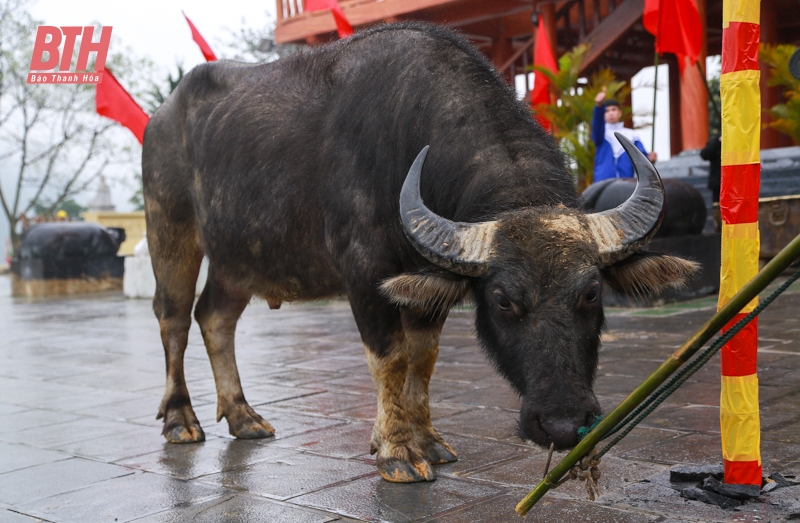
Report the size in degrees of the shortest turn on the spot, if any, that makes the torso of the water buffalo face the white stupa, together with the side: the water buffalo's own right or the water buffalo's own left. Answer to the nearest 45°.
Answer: approximately 135° to the water buffalo's own left

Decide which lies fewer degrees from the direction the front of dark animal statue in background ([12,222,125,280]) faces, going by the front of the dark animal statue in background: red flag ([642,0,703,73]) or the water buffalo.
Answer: the red flag

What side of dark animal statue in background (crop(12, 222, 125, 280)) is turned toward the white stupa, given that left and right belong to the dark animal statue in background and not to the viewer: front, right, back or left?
left

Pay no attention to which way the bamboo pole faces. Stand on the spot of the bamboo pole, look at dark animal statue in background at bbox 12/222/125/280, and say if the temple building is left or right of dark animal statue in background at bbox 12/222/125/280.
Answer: right

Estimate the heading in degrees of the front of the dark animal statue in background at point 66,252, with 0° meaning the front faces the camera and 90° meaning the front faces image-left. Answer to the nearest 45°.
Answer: approximately 270°

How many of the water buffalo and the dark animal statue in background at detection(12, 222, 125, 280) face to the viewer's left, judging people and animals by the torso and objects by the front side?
0

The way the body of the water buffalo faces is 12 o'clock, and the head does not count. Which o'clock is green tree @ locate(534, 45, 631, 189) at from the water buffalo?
The green tree is roughly at 8 o'clock from the water buffalo.

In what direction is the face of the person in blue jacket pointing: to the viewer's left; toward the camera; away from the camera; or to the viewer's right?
toward the camera

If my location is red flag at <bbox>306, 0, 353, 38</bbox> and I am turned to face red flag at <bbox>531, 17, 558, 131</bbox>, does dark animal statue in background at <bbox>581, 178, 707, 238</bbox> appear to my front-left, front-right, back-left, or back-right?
front-right

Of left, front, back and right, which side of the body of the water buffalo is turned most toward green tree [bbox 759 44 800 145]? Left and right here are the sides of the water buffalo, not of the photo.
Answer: left

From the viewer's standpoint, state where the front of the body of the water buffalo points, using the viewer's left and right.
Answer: facing the viewer and to the right of the viewer

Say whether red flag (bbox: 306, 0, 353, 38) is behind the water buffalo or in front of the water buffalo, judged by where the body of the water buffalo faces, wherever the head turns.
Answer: behind
